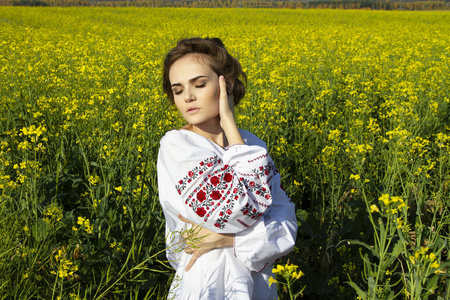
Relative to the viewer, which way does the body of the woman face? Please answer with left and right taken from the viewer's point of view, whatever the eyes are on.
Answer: facing the viewer

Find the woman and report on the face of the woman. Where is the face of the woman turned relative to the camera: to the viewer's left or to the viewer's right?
to the viewer's left
